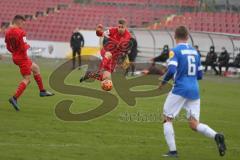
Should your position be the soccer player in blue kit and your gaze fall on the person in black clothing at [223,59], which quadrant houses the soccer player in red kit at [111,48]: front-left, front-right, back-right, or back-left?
front-left

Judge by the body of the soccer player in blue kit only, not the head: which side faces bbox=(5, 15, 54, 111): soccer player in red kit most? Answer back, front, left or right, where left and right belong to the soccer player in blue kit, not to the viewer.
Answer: front

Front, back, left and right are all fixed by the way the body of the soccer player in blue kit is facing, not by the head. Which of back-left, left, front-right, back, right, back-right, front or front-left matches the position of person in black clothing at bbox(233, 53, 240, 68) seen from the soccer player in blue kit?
front-right

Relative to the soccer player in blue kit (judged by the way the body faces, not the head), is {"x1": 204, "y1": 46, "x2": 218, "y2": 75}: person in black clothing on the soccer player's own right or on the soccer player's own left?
on the soccer player's own right

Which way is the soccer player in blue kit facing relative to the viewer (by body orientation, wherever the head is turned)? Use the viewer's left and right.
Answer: facing away from the viewer and to the left of the viewer

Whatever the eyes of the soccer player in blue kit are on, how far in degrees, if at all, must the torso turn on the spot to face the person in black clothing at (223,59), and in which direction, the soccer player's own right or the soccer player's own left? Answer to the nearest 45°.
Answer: approximately 45° to the soccer player's own right

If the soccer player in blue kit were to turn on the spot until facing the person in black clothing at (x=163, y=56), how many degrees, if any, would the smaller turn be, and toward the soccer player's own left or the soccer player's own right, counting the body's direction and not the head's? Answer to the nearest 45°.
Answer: approximately 45° to the soccer player's own right
